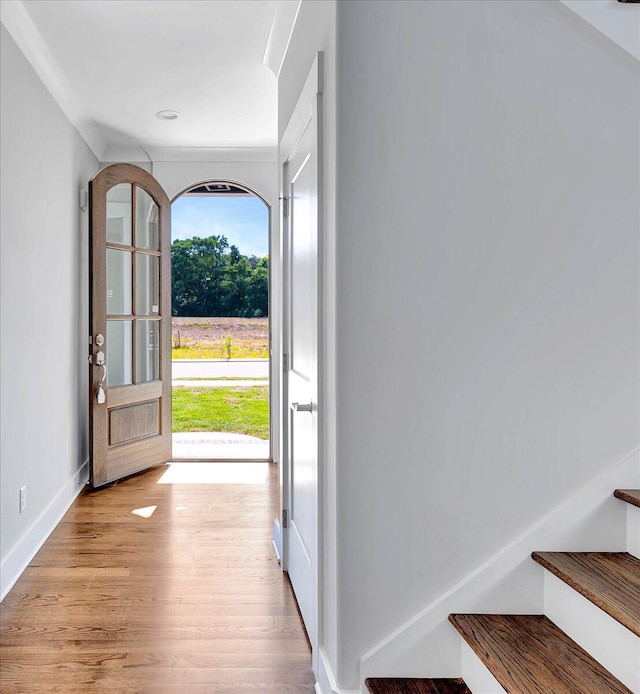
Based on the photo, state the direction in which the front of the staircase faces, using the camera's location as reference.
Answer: facing to the left of the viewer

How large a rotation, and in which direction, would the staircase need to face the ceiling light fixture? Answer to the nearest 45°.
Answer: approximately 45° to its right

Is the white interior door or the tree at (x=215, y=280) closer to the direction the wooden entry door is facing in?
the white interior door

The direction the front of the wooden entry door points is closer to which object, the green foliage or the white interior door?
the white interior door

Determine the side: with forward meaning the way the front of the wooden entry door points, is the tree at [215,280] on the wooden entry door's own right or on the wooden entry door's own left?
on the wooden entry door's own left

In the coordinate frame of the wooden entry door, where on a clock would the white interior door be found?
The white interior door is roughly at 1 o'clock from the wooden entry door.

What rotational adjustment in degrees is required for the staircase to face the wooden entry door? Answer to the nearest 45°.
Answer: approximately 45° to its right

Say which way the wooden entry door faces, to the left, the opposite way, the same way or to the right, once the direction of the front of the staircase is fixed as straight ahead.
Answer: the opposite way

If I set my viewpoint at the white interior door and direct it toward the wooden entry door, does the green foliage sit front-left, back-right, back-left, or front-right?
front-right

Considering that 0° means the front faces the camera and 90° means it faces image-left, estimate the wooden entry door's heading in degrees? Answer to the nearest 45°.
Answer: approximately 315°

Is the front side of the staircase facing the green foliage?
no

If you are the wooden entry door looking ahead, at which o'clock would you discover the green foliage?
The green foliage is roughly at 8 o'clock from the wooden entry door.

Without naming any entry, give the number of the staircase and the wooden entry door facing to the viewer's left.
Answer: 1
